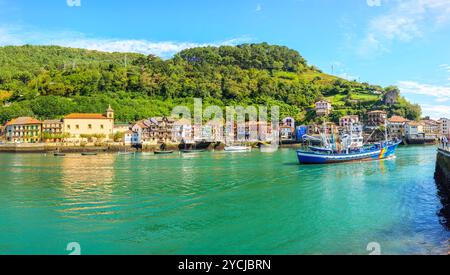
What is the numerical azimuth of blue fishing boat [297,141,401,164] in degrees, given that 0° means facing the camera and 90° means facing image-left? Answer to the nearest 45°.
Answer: approximately 270°
